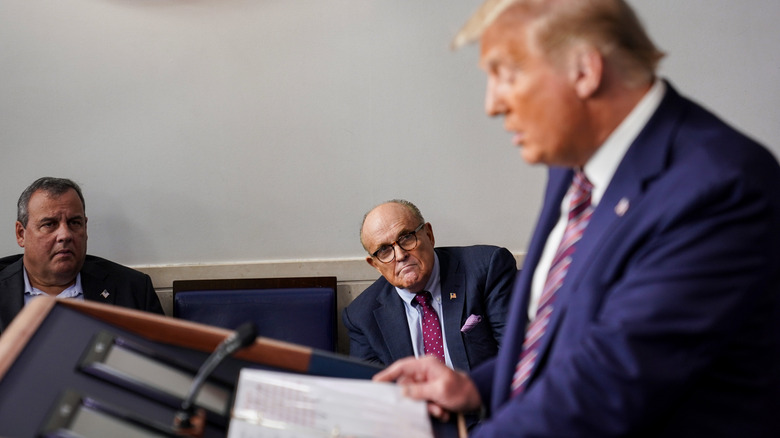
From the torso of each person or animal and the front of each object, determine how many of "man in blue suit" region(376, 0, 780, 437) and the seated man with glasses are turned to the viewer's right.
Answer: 0

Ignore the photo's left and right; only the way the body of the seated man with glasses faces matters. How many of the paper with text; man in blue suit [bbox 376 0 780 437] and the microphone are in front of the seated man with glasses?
3

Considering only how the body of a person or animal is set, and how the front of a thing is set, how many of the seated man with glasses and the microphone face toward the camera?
1

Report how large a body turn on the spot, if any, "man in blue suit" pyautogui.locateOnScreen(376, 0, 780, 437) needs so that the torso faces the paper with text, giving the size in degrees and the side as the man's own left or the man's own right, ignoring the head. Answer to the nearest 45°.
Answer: approximately 45° to the man's own right

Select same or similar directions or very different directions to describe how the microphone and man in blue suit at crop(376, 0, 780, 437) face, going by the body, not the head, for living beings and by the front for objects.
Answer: very different directions

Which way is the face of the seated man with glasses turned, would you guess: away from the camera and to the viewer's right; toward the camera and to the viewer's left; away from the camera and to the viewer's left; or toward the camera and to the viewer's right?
toward the camera and to the viewer's right

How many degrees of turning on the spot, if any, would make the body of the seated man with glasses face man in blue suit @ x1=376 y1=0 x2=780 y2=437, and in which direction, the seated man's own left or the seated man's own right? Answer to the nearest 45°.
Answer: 0° — they already face them

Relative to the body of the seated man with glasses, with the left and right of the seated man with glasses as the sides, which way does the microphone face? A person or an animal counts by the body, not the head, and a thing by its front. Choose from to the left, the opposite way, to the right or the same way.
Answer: to the left

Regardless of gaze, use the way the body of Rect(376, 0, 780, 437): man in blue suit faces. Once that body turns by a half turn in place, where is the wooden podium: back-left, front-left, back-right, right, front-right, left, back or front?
back-left

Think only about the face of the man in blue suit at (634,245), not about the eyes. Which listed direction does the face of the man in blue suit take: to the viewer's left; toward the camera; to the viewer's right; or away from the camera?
to the viewer's left

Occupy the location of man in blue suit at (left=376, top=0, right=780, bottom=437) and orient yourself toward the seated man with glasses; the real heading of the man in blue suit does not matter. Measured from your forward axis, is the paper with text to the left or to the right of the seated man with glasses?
left

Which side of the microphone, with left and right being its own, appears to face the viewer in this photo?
right

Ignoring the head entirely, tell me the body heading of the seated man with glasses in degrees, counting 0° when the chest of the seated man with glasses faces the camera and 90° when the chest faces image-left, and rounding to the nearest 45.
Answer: approximately 0°

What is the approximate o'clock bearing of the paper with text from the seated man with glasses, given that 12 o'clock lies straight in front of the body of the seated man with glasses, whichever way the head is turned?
The paper with text is roughly at 12 o'clock from the seated man with glasses.

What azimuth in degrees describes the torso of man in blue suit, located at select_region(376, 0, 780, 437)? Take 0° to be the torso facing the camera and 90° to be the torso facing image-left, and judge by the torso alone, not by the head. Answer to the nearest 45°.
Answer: approximately 45°

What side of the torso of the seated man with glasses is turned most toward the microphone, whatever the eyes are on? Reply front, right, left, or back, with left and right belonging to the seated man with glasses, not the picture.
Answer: front
